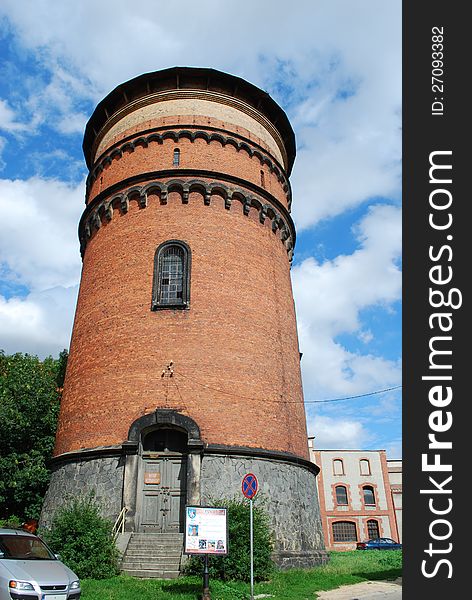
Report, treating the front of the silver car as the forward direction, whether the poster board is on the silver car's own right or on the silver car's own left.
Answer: on the silver car's own left

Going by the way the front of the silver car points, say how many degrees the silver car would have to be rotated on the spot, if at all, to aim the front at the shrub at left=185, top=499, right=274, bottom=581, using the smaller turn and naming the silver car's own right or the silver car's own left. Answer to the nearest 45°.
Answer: approximately 90° to the silver car's own left

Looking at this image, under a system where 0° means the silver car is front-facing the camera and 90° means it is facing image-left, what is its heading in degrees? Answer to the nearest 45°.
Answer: approximately 315°

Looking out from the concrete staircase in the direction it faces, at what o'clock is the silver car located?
The silver car is roughly at 1 o'clock from the concrete staircase.

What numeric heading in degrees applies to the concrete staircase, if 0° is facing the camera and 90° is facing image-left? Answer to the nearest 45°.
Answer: approximately 0°

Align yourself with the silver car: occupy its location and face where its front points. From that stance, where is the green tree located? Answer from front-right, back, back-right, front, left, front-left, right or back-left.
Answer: back-left

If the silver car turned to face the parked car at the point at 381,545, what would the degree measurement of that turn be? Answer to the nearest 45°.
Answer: approximately 90° to its left

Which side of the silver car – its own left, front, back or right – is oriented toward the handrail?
left

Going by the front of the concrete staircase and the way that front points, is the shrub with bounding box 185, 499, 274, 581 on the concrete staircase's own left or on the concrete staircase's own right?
on the concrete staircase's own left

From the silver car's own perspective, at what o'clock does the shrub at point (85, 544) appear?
The shrub is roughly at 8 o'clock from the silver car.
